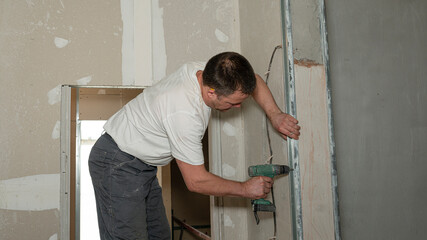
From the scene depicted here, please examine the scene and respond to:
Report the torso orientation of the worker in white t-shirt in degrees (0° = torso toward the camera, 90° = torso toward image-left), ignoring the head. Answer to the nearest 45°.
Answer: approximately 270°

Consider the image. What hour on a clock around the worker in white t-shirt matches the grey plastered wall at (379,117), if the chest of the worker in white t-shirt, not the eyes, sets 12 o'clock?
The grey plastered wall is roughly at 12 o'clock from the worker in white t-shirt.

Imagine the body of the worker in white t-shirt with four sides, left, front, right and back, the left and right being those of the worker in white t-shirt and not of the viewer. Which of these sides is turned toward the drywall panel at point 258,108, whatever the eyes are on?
front

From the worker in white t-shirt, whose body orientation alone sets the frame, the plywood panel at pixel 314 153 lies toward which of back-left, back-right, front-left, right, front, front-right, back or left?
front
